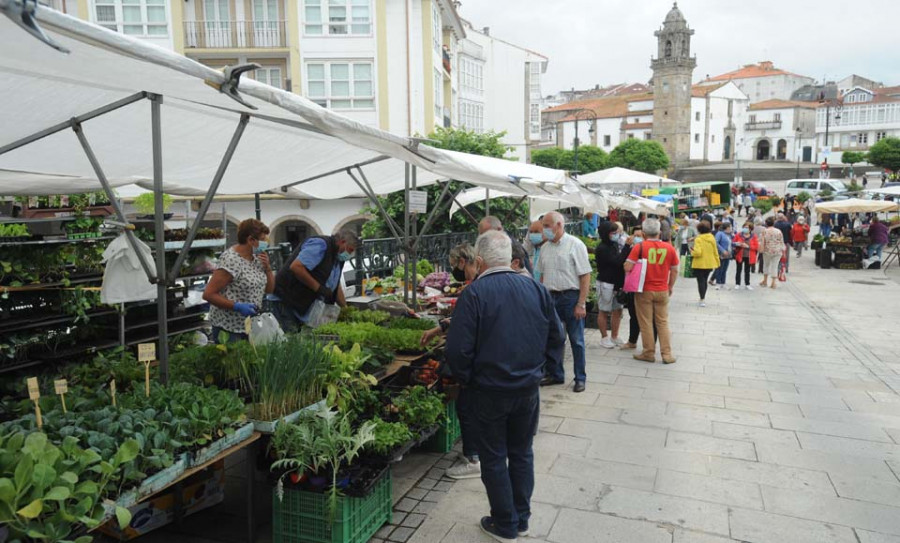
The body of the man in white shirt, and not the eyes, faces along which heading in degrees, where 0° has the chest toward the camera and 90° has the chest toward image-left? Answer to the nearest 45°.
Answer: approximately 45°

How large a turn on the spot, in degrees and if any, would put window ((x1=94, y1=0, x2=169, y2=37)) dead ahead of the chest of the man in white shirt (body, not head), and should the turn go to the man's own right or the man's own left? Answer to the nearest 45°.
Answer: approximately 90° to the man's own right

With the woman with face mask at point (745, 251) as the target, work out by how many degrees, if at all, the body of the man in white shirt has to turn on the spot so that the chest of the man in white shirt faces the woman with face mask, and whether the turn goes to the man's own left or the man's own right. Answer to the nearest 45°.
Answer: approximately 135° to the man's own right

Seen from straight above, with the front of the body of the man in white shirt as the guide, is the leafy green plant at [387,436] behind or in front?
in front

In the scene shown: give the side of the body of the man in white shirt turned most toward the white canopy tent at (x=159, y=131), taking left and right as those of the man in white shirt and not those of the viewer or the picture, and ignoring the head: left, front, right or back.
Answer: front

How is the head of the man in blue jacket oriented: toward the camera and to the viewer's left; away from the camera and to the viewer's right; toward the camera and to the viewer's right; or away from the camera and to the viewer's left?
away from the camera and to the viewer's left

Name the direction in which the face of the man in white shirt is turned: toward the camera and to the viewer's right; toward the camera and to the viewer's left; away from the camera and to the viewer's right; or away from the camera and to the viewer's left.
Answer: toward the camera and to the viewer's left

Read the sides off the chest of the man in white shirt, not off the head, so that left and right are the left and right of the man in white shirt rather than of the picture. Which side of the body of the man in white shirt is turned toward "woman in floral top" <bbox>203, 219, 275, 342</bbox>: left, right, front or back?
front

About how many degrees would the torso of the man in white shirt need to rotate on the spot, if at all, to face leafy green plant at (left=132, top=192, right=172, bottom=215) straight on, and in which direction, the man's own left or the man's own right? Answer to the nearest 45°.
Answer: approximately 45° to the man's own right

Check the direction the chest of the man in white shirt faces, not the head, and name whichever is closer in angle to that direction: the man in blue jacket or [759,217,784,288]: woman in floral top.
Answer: the man in blue jacket

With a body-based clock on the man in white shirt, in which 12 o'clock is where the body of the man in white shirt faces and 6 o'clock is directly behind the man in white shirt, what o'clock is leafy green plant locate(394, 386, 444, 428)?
The leafy green plant is roughly at 11 o'clock from the man in white shirt.

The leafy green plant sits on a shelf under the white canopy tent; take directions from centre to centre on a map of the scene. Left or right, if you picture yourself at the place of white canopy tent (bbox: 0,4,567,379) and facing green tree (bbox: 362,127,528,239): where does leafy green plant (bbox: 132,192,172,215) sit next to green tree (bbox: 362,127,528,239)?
left
